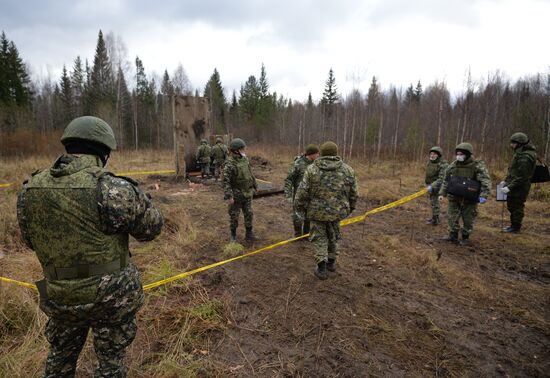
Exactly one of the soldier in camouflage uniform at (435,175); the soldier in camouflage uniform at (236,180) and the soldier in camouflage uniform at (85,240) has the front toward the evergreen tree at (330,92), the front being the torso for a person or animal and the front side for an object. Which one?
the soldier in camouflage uniform at (85,240)

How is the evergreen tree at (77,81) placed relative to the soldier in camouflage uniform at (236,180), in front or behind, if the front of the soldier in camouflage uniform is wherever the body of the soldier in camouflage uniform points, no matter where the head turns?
behind

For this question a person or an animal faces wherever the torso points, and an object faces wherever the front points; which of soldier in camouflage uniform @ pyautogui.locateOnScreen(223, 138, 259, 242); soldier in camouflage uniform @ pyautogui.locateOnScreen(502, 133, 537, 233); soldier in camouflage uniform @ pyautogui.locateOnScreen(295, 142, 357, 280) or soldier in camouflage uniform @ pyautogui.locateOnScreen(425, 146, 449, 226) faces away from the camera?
soldier in camouflage uniform @ pyautogui.locateOnScreen(295, 142, 357, 280)

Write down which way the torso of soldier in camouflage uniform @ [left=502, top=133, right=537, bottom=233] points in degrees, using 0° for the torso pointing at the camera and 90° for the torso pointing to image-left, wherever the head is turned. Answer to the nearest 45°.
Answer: approximately 90°

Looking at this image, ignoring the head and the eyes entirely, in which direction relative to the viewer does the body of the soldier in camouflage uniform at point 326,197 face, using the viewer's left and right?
facing away from the viewer

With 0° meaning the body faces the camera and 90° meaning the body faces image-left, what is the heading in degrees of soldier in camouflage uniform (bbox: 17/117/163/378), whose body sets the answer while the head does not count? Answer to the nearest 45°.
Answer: approximately 225°

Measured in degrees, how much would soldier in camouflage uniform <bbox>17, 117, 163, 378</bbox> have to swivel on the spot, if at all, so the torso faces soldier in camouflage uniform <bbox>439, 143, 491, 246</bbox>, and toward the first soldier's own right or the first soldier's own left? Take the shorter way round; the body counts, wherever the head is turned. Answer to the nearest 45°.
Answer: approximately 45° to the first soldier's own right

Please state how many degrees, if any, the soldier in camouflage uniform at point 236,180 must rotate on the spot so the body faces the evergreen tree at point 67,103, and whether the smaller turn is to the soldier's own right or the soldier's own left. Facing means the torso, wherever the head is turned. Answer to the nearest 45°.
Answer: approximately 180°
